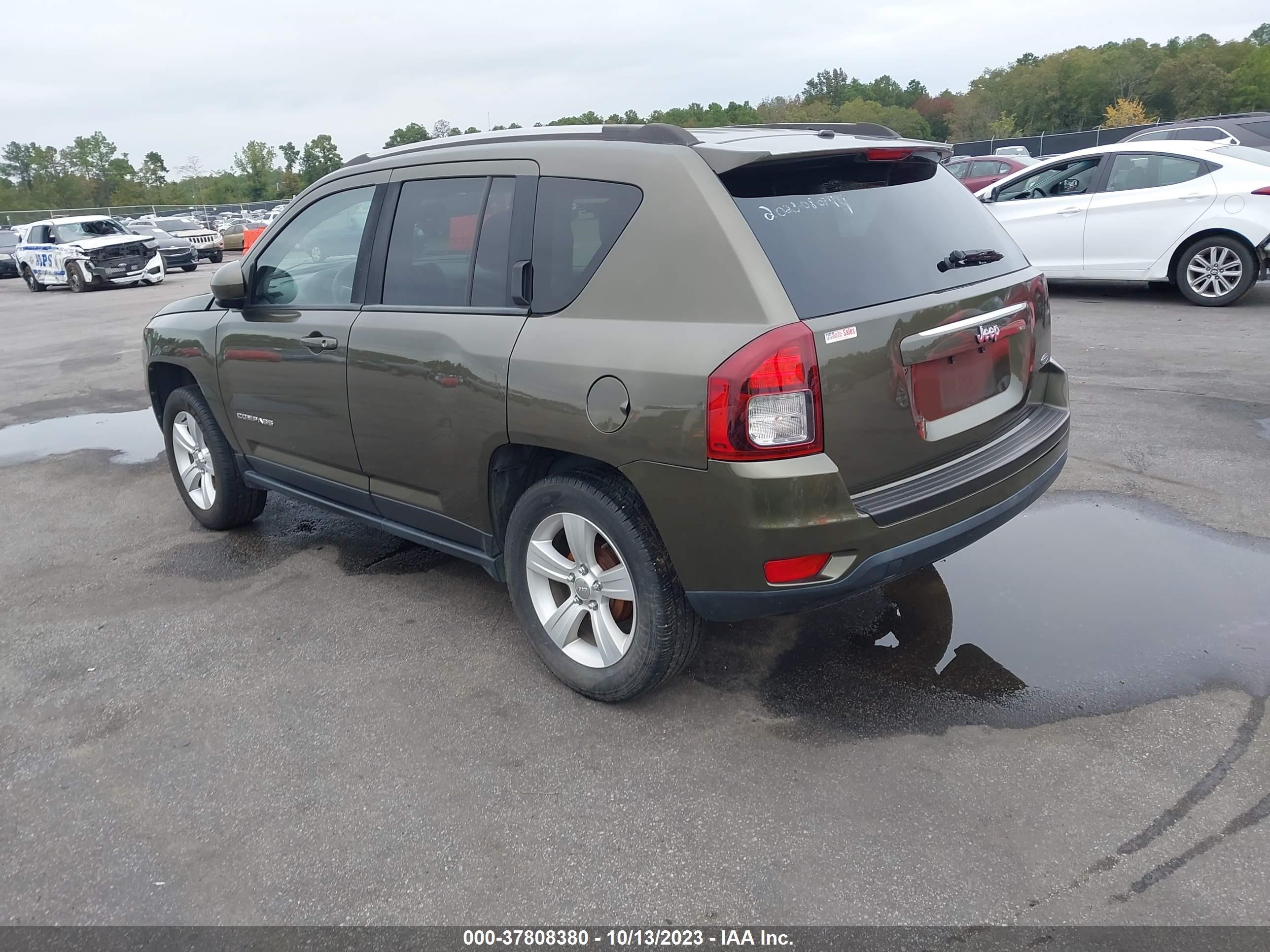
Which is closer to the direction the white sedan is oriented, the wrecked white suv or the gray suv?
the wrecked white suv

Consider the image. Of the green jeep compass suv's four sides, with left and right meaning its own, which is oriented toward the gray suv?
right

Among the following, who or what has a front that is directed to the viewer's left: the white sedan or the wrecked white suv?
the white sedan

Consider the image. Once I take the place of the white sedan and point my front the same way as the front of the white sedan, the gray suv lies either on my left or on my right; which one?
on my right

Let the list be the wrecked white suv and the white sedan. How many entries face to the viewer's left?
1

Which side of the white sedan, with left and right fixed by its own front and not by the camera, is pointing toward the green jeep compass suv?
left

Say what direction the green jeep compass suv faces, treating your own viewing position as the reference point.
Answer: facing away from the viewer and to the left of the viewer

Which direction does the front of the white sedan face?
to the viewer's left

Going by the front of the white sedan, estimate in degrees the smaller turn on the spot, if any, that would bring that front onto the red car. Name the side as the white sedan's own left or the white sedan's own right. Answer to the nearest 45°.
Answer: approximately 90° to the white sedan's own right
